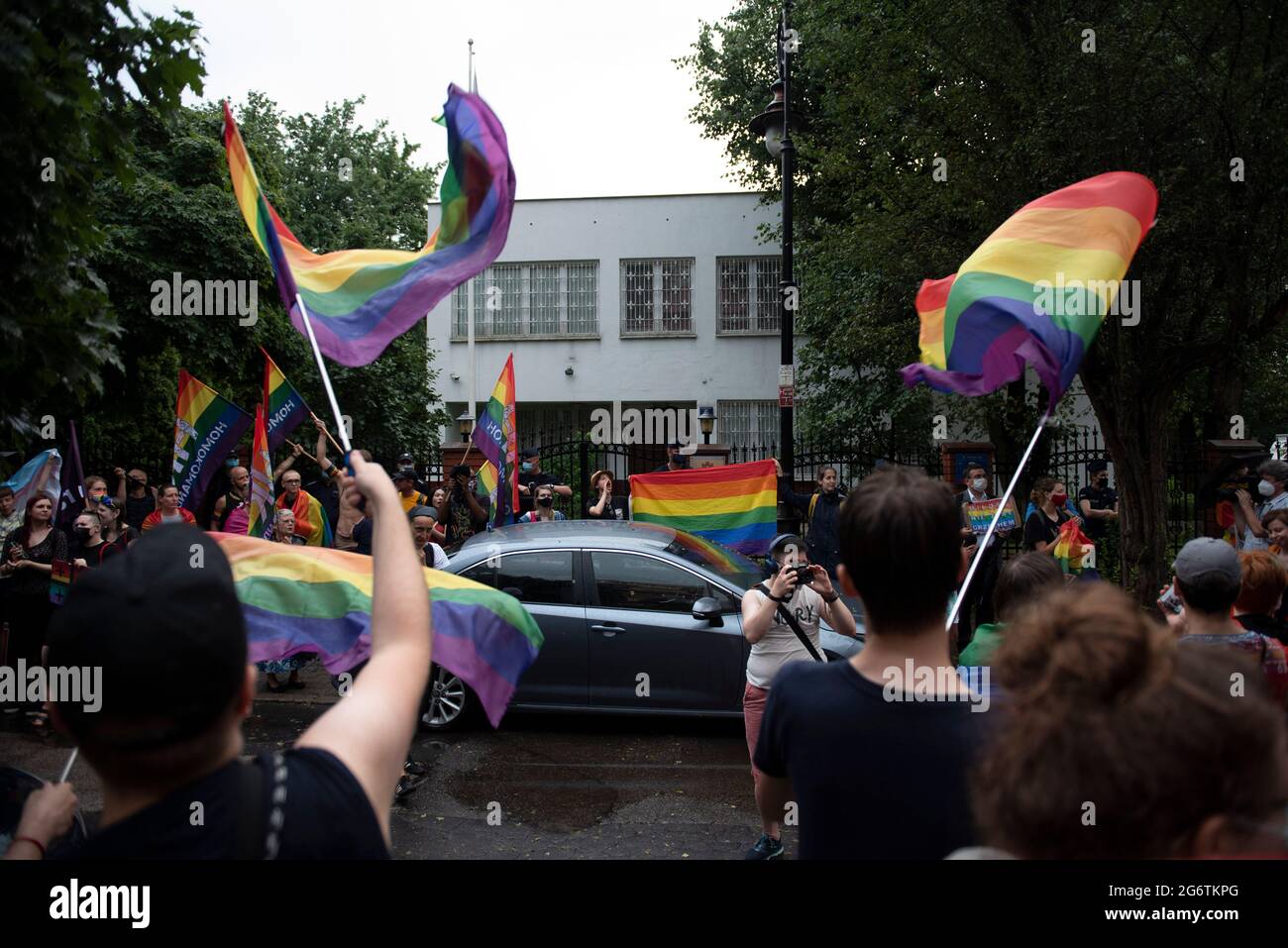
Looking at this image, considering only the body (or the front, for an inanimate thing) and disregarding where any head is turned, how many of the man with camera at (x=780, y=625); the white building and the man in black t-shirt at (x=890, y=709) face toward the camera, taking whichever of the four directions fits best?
2

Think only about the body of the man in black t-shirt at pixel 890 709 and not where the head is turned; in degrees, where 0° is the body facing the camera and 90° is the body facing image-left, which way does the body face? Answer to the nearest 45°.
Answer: approximately 180°

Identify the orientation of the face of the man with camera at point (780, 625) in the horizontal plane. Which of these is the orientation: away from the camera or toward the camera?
toward the camera

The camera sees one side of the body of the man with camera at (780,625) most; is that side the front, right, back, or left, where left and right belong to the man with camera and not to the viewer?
front

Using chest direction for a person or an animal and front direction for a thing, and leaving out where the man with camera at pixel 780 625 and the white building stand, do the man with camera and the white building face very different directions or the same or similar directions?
same or similar directions

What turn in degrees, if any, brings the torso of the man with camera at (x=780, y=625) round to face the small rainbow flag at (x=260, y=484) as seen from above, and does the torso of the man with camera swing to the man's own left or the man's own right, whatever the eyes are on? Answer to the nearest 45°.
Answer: approximately 135° to the man's own right

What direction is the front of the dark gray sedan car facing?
to the viewer's right

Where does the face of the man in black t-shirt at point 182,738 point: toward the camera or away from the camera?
away from the camera

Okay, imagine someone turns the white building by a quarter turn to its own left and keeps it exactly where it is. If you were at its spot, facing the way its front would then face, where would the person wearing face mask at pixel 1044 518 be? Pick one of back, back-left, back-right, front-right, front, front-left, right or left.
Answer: right

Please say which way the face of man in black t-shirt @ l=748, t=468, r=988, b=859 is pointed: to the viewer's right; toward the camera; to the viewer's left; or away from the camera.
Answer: away from the camera

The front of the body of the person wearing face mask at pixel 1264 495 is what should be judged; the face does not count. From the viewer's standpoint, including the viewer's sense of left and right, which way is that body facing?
facing the viewer and to the left of the viewer

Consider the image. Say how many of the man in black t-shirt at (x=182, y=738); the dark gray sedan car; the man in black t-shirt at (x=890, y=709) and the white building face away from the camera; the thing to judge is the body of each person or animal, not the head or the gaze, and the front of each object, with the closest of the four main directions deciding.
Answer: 2

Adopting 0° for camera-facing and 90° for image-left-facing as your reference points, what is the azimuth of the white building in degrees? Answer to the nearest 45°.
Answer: approximately 0°

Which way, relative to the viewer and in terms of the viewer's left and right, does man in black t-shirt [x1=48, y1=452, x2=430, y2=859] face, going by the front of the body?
facing away from the viewer

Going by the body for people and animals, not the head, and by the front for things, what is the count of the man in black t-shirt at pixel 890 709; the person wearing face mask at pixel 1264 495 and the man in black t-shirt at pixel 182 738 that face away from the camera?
2
